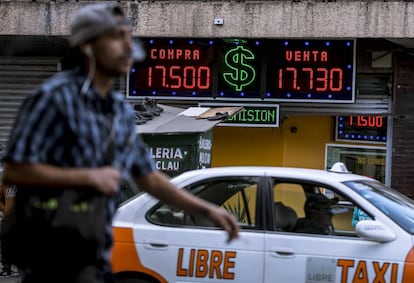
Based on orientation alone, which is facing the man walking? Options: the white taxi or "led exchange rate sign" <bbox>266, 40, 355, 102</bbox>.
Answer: the led exchange rate sign

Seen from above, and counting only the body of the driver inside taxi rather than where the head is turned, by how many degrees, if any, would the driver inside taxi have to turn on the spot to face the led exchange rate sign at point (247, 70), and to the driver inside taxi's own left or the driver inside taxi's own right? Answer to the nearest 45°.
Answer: approximately 90° to the driver inside taxi's own left

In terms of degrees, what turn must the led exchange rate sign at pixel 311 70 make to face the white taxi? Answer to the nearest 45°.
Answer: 0° — it already faces it

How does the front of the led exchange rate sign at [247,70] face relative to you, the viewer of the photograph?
facing the viewer

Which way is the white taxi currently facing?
to the viewer's right

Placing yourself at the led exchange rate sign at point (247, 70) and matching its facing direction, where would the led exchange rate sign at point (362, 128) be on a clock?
the led exchange rate sign at point (362, 128) is roughly at 9 o'clock from the led exchange rate sign at point (247, 70).

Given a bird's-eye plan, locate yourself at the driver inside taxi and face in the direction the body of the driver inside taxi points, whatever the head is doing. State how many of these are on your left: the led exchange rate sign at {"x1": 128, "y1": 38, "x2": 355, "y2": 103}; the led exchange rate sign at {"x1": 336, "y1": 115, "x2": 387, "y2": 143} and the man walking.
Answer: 2

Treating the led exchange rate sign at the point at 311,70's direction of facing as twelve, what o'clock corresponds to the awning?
The awning is roughly at 1 o'clock from the led exchange rate sign.

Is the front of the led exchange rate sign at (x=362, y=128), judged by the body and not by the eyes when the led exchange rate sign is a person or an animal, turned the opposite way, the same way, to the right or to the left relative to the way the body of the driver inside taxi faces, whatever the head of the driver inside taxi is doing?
to the right

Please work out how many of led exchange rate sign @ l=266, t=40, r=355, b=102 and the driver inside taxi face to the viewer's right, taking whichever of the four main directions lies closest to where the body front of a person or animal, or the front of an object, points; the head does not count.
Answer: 1

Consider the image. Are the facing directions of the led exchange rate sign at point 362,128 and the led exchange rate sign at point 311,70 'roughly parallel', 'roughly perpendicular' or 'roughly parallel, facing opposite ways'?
roughly parallel

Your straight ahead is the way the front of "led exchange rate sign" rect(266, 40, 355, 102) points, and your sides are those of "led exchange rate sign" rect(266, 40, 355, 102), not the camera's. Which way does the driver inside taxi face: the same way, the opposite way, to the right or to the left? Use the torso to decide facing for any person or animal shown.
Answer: to the left

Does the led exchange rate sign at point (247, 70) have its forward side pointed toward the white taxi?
yes

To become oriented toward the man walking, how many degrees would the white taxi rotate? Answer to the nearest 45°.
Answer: approximately 90° to its right

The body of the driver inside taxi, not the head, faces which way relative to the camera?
to the viewer's right

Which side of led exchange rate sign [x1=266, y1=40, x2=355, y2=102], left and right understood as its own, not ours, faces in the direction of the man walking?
front

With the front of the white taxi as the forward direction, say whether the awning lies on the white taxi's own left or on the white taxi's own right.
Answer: on the white taxi's own left

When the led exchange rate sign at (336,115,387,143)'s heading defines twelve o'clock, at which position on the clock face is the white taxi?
The white taxi is roughly at 12 o'clock from the led exchange rate sign.

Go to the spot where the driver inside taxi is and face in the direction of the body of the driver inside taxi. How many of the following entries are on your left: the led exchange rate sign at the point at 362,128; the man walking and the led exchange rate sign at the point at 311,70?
2

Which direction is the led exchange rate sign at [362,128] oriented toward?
toward the camera

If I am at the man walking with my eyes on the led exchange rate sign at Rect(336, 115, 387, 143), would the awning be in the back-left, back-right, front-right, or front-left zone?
front-left
